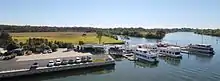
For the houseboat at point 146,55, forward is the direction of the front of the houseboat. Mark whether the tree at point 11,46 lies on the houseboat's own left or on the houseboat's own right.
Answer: on the houseboat's own right
